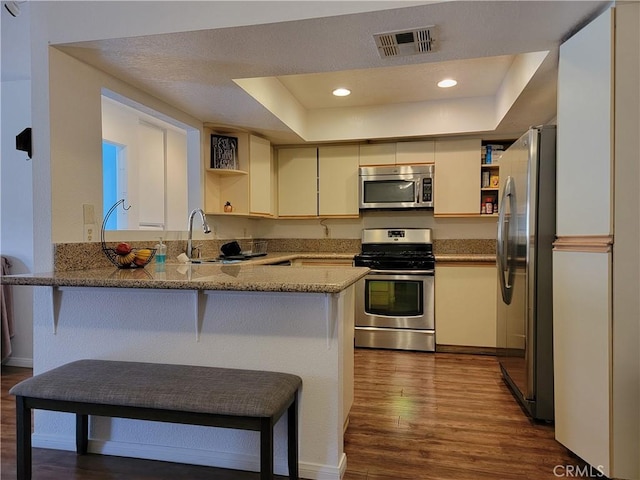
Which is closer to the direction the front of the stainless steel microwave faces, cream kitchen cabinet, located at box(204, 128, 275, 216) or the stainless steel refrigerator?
the stainless steel refrigerator

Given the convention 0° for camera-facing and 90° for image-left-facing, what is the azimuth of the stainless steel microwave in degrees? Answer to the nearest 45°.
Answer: approximately 0°

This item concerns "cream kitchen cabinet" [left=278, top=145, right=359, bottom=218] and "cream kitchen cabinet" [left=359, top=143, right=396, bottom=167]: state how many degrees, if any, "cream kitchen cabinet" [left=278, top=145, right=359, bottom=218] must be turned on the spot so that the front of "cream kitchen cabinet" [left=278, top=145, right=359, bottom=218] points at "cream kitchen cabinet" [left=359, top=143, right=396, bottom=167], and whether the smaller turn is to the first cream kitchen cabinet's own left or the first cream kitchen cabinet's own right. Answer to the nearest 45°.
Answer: approximately 90° to the first cream kitchen cabinet's own left

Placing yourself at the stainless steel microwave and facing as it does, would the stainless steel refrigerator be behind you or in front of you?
in front

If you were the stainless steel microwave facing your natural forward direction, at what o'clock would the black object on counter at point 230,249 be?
The black object on counter is roughly at 2 o'clock from the stainless steel microwave.
